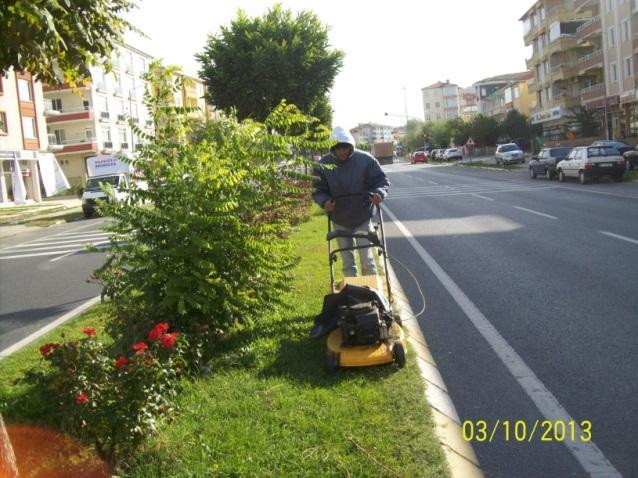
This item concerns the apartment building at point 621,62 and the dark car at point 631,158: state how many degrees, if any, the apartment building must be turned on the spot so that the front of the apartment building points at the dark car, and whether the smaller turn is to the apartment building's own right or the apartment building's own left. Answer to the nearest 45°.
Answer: approximately 45° to the apartment building's own left

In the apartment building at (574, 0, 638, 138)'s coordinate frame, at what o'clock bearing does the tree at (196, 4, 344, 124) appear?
The tree is roughly at 11 o'clock from the apartment building.

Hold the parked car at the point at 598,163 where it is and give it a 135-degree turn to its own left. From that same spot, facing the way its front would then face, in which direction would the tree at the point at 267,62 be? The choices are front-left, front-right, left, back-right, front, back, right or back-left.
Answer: front-right

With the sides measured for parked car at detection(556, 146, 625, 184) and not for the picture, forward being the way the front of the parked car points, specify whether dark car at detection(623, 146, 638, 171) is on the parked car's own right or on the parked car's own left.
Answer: on the parked car's own right

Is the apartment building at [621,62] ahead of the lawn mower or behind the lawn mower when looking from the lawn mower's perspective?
behind

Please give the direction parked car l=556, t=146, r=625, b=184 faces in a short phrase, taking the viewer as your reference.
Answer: facing away from the viewer and to the left of the viewer

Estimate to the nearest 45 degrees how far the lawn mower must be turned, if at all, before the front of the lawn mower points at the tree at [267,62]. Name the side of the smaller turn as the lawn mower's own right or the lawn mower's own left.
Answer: approximately 180°

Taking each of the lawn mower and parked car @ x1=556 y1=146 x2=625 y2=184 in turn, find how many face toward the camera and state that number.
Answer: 1

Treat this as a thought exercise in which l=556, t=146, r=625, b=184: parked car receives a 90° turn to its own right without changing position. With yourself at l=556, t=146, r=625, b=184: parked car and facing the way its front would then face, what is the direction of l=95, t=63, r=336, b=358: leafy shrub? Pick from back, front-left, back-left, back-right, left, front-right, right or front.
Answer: back-right

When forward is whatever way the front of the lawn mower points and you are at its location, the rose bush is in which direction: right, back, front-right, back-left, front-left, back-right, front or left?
front-right

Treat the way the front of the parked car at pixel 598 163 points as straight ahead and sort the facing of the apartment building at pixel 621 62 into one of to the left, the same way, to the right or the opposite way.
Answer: to the left

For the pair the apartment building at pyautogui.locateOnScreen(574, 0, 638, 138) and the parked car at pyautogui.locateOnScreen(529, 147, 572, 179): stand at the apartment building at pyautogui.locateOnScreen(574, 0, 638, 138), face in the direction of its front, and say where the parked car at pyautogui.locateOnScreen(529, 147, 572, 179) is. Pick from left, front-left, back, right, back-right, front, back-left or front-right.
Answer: front-left

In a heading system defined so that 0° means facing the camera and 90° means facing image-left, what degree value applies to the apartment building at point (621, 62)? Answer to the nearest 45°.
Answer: approximately 45°

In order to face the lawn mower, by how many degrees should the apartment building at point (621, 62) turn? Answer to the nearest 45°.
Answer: approximately 45° to its left

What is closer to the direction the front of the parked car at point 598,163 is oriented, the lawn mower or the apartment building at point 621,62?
the apartment building
